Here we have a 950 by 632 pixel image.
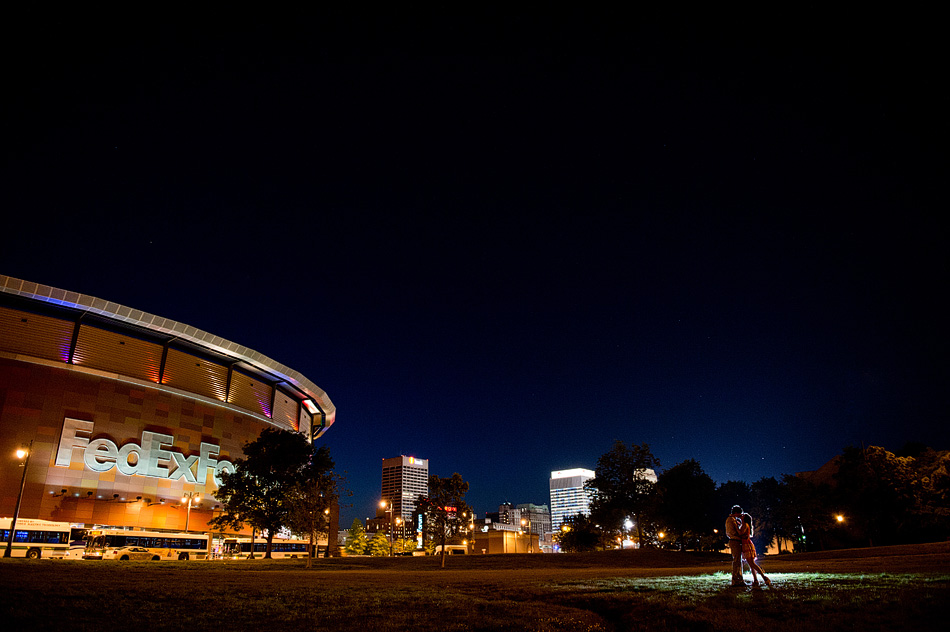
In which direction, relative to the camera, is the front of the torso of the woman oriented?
to the viewer's left

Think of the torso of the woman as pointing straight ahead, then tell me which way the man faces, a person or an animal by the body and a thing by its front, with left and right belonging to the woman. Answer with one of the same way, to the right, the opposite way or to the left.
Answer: the opposite way

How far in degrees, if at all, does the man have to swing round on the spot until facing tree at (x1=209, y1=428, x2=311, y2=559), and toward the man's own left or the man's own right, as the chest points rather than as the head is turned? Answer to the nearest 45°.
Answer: approximately 135° to the man's own left

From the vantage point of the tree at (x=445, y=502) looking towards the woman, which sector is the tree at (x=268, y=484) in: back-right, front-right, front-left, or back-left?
back-right

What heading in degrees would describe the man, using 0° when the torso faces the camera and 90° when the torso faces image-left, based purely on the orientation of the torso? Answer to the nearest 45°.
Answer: approximately 270°

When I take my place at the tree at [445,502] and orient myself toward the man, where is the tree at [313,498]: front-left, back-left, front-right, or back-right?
back-right

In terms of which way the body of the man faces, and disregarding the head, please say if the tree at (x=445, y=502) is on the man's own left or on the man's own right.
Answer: on the man's own left

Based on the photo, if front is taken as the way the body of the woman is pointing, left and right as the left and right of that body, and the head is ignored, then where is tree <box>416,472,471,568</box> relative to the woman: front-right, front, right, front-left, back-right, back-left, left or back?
front-right

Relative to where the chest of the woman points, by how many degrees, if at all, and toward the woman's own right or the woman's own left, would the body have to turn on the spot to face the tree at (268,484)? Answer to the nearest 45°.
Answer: approximately 45° to the woman's own right
